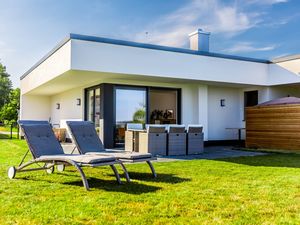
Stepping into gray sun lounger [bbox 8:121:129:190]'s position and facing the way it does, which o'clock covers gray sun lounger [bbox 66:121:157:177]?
gray sun lounger [bbox 66:121:157:177] is roughly at 9 o'clock from gray sun lounger [bbox 8:121:129:190].

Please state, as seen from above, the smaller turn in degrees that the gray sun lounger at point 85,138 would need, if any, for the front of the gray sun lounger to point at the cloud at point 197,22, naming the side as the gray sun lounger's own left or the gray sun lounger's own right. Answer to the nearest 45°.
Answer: approximately 90° to the gray sun lounger's own left

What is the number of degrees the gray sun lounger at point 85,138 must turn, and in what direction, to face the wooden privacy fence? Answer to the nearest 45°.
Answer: approximately 90° to its left

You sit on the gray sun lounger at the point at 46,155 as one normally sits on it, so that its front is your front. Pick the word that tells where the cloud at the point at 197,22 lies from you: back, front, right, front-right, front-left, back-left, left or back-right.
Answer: left

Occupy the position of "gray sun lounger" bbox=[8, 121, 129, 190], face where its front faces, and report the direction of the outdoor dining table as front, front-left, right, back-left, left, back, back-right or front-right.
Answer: left

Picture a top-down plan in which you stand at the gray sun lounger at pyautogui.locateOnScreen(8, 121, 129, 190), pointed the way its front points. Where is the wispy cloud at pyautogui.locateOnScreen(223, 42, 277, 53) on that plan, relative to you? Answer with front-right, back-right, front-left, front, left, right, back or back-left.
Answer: left

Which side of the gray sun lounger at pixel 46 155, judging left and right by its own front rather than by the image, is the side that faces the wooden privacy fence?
left

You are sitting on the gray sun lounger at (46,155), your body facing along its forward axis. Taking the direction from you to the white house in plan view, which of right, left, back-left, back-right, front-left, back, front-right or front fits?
left

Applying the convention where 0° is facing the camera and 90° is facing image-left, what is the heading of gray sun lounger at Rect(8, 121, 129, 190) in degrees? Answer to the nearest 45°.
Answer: approximately 315°
